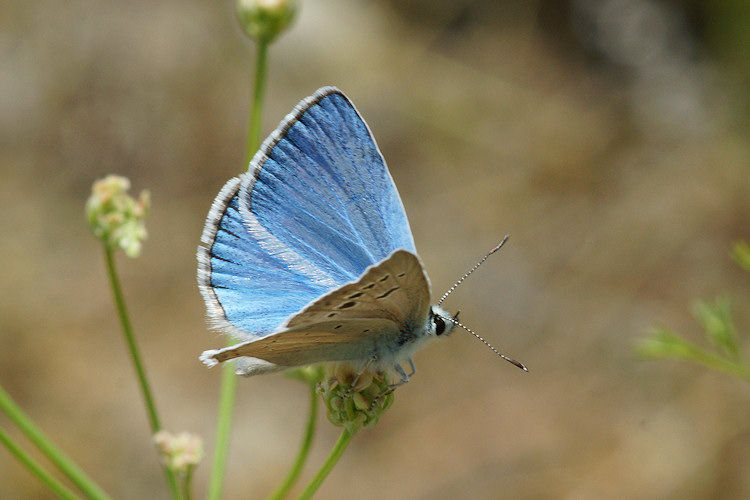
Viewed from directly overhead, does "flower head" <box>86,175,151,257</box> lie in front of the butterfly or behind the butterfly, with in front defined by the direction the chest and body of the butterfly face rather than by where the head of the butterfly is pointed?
behind

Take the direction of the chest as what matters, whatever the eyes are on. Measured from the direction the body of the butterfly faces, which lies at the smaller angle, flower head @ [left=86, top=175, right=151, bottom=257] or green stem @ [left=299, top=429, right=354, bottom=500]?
the green stem

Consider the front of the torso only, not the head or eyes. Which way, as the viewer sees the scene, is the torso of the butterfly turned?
to the viewer's right

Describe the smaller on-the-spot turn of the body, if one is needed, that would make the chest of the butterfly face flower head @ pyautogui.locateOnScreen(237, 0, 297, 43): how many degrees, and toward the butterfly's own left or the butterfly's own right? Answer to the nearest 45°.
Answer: approximately 135° to the butterfly's own left
